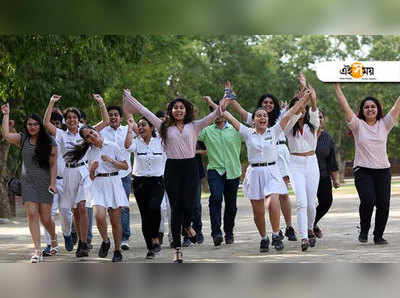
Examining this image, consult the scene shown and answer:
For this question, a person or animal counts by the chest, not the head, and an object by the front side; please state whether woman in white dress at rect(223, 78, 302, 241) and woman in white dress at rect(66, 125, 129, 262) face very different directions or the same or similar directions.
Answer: same or similar directions

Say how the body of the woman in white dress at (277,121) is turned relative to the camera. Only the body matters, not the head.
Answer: toward the camera

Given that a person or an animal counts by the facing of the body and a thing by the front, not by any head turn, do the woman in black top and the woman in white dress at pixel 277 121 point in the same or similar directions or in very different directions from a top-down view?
same or similar directions

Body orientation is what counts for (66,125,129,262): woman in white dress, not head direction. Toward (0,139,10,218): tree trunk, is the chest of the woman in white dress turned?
no

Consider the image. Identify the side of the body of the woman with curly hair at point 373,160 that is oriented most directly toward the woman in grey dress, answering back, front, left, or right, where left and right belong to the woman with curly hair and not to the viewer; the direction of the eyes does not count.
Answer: right

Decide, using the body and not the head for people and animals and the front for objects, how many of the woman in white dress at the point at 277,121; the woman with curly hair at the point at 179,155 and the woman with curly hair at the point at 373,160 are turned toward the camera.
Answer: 3

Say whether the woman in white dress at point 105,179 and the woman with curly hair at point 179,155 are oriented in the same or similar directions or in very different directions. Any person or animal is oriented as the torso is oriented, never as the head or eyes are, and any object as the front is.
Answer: same or similar directions

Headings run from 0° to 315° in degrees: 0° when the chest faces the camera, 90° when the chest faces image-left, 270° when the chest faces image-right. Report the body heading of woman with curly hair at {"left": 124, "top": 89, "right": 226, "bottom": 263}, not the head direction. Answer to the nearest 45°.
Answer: approximately 0°

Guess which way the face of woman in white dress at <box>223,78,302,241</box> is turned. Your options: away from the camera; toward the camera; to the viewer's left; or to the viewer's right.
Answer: toward the camera

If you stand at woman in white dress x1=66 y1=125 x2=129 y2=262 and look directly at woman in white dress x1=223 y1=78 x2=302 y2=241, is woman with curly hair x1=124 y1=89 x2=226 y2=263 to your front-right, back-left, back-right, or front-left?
front-right

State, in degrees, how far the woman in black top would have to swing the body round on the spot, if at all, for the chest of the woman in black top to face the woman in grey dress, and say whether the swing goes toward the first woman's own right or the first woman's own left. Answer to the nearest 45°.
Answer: approximately 45° to the first woman's own right

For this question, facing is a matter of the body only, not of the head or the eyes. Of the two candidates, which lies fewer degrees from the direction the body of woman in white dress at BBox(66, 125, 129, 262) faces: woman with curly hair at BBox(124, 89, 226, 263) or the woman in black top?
the woman with curly hair

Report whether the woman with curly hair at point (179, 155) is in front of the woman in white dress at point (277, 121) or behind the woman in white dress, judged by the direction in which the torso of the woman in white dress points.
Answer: in front

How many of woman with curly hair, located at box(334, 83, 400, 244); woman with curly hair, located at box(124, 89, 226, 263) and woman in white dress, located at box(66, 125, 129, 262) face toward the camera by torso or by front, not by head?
3

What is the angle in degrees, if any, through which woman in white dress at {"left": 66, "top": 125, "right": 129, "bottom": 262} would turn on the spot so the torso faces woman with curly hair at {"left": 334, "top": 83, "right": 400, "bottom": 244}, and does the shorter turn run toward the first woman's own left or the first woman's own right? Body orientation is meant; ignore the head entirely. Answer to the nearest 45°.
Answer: approximately 90° to the first woman's own left

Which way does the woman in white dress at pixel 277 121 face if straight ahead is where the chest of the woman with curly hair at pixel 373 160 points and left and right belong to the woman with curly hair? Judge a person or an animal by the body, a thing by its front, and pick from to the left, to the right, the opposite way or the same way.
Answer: the same way

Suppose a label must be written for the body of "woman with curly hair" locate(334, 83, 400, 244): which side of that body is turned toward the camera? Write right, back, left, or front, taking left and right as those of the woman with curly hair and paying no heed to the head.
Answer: front

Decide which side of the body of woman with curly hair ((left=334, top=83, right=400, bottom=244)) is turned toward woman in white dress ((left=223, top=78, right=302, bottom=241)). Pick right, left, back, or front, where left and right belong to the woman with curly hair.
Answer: right
